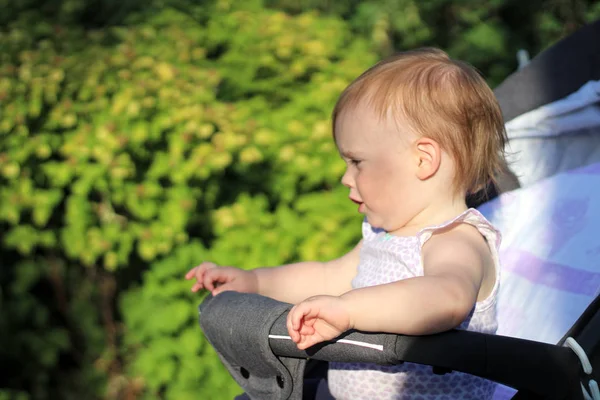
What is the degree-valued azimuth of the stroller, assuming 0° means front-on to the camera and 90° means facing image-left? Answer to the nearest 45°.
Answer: approximately 90°

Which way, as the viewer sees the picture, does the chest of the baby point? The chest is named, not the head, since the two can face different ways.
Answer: to the viewer's left

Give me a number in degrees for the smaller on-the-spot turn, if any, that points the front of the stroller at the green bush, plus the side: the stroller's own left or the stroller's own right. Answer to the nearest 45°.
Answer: approximately 45° to the stroller's own right

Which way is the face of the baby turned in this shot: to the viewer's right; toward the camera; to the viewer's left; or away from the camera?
to the viewer's left

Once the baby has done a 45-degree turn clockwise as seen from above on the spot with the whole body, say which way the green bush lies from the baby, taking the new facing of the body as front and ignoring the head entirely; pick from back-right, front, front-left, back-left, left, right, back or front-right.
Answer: front
